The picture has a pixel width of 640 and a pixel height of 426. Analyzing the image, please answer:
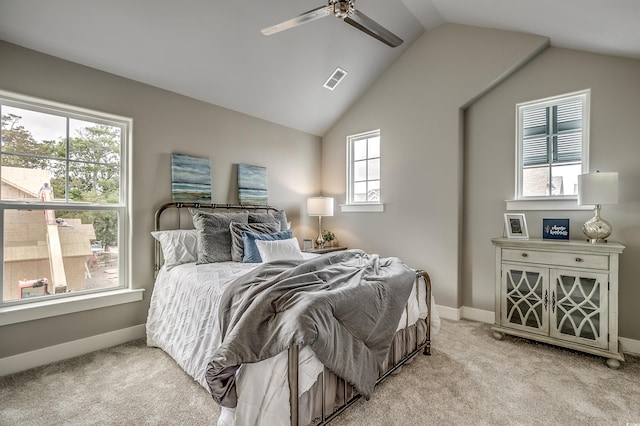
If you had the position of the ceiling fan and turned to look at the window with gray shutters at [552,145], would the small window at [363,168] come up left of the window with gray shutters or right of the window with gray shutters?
left

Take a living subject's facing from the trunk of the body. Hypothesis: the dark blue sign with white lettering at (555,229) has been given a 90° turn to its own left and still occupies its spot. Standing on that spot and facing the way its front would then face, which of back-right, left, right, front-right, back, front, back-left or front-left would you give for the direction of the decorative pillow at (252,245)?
back-right

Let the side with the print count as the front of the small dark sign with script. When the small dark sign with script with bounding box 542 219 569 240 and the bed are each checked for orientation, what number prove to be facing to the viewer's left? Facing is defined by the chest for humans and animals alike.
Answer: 0

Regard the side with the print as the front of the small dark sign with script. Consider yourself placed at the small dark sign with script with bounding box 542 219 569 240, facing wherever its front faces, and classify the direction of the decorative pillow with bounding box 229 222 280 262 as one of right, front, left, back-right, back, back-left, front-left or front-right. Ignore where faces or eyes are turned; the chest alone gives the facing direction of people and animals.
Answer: front-right

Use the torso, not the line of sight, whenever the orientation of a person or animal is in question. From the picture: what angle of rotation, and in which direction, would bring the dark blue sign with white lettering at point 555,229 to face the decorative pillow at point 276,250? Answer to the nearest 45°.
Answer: approximately 45° to its right

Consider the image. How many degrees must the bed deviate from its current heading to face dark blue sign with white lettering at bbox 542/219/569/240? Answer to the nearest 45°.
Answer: approximately 45° to its left

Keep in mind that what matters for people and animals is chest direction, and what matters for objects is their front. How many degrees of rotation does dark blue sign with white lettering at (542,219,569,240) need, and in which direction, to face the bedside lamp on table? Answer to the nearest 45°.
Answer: approximately 90° to its right

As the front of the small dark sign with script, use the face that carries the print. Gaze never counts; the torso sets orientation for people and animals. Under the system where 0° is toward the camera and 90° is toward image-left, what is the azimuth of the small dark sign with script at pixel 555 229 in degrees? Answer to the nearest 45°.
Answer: approximately 0°

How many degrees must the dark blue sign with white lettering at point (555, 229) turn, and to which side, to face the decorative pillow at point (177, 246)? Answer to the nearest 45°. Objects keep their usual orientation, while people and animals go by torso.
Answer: approximately 45° to its right
